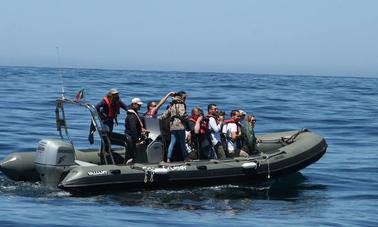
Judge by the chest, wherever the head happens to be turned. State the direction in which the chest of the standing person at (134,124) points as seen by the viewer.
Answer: to the viewer's right

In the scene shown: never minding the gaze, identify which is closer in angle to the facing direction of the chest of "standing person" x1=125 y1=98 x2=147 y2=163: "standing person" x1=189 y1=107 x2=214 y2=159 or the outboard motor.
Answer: the standing person

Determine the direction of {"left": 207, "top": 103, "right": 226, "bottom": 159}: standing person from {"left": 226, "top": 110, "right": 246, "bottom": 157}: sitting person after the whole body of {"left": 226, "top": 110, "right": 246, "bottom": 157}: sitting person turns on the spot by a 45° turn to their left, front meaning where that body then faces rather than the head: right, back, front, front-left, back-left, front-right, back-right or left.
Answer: back

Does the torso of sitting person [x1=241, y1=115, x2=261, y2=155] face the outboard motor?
no

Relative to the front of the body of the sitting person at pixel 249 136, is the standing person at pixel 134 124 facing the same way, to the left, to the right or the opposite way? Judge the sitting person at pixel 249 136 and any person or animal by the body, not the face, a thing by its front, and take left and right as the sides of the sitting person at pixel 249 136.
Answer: the same way

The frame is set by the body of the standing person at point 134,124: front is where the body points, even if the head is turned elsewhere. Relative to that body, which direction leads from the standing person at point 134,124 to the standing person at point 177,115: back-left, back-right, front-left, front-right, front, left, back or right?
front

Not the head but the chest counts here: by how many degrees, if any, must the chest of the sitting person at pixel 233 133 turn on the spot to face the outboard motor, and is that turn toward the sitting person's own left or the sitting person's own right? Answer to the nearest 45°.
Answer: approximately 135° to the sitting person's own right

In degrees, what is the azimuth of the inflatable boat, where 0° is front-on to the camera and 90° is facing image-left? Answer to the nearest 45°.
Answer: approximately 225°

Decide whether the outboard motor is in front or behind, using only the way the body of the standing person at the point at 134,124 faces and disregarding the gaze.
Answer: behind

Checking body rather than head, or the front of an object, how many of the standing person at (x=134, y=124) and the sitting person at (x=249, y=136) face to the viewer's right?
2

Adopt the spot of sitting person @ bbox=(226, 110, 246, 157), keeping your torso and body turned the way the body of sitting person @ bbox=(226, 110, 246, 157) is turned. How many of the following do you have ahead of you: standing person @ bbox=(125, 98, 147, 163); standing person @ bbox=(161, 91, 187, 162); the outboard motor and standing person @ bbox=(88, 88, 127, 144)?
0

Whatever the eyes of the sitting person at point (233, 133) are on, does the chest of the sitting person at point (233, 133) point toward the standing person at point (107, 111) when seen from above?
no
